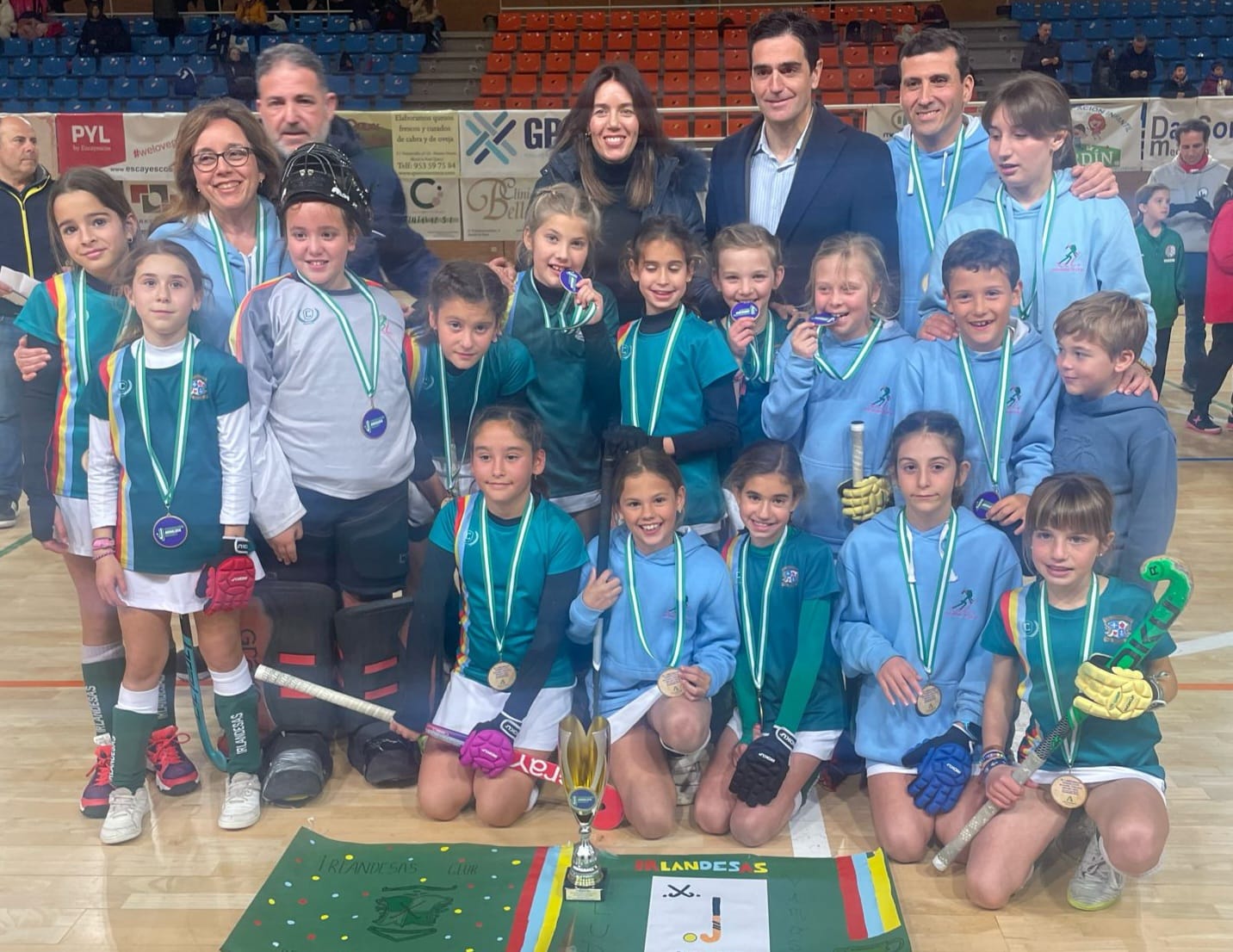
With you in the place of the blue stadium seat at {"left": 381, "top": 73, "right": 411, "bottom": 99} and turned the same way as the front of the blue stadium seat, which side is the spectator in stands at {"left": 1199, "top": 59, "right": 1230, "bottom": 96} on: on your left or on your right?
on your left

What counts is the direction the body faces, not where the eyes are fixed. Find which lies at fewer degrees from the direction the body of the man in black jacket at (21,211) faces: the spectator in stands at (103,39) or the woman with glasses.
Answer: the woman with glasses

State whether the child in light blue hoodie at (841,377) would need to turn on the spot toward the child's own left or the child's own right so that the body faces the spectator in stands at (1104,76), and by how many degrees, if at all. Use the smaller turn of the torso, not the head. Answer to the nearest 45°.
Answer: approximately 180°

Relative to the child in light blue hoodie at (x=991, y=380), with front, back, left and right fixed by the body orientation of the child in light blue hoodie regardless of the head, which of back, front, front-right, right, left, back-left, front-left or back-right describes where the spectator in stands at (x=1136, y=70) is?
back

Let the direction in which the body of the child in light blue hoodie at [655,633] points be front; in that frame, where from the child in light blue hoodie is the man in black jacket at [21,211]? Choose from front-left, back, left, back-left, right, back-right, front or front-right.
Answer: back-right

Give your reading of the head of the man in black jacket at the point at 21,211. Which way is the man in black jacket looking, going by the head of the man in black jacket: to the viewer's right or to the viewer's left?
to the viewer's right

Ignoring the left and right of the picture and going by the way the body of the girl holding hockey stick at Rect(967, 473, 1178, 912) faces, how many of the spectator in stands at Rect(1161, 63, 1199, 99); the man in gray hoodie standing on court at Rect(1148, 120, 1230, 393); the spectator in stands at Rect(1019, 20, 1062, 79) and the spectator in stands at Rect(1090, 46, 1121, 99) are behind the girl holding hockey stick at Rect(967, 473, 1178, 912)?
4

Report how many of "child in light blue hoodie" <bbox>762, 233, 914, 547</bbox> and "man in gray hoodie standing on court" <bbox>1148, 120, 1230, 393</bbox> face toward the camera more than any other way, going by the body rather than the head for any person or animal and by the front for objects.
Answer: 2

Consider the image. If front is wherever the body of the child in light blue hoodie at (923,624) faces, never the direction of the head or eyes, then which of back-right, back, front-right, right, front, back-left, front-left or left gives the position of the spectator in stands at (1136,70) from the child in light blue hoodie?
back
